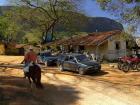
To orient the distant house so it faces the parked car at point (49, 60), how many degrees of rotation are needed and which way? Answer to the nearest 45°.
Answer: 0° — it already faces it

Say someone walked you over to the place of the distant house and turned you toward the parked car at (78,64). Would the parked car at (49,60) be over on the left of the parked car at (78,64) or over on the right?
right

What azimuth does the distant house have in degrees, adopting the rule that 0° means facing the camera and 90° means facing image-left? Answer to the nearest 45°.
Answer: approximately 45°
